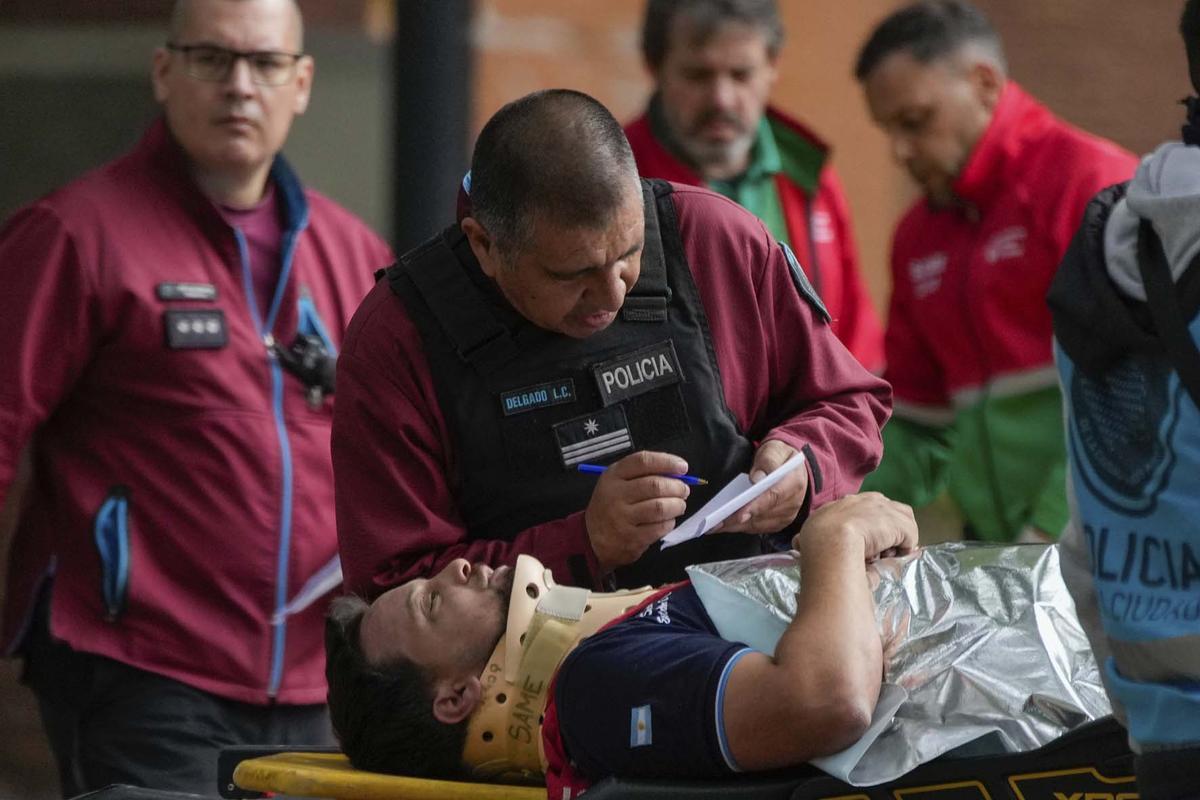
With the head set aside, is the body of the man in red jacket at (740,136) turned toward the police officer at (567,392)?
yes

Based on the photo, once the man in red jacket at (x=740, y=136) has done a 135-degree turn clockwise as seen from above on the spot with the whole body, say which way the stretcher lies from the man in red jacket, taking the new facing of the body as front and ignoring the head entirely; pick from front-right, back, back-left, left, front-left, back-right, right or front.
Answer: back-left

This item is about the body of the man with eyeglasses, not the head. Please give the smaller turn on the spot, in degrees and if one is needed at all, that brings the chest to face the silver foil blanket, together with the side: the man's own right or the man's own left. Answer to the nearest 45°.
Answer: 0° — they already face it

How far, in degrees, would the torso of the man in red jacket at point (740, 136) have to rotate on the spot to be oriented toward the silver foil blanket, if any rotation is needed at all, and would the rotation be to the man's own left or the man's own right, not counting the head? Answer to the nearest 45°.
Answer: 0° — they already face it

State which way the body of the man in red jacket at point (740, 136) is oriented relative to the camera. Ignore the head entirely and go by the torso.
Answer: toward the camera

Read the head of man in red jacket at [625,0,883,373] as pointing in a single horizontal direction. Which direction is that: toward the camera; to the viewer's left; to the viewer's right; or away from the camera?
toward the camera

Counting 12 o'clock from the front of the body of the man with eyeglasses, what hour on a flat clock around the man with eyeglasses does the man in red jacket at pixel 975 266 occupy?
The man in red jacket is roughly at 10 o'clock from the man with eyeglasses.

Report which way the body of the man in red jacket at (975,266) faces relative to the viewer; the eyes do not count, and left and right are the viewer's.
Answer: facing the viewer and to the left of the viewer

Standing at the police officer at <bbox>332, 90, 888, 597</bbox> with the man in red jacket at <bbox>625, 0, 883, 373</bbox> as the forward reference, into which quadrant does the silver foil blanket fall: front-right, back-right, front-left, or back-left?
back-right

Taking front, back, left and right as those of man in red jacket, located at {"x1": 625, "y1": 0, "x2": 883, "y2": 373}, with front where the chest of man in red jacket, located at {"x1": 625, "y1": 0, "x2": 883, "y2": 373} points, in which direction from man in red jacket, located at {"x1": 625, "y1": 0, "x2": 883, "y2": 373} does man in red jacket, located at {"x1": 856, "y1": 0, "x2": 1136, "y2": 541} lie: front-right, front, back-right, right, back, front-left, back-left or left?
left

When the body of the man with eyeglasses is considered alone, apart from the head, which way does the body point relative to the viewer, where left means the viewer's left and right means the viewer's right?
facing the viewer and to the right of the viewer

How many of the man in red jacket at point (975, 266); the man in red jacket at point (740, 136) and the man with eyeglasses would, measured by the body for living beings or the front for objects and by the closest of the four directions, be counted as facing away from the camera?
0

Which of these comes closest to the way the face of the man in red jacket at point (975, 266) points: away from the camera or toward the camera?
toward the camera

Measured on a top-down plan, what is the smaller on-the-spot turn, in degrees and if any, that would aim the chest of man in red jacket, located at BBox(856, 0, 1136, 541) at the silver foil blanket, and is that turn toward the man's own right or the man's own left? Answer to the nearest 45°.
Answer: approximately 45° to the man's own left

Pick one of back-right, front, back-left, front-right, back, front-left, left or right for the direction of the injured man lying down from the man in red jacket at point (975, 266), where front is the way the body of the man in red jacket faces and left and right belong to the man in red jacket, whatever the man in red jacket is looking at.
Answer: front-left

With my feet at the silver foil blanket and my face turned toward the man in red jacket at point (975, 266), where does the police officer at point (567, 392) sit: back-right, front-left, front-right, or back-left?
front-left

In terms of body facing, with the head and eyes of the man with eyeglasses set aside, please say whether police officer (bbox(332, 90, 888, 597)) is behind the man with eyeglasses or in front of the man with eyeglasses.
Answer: in front
